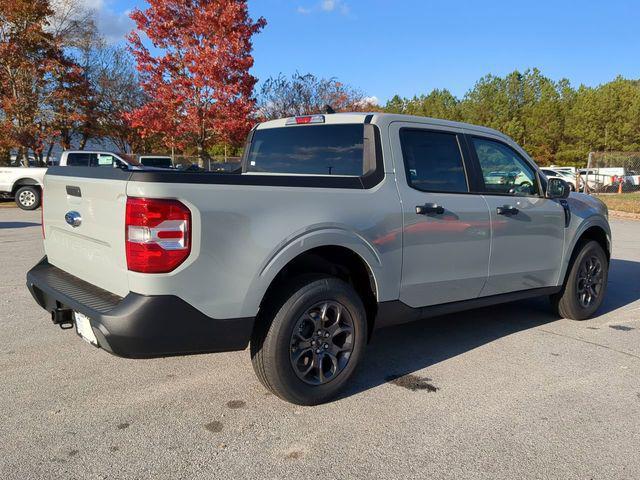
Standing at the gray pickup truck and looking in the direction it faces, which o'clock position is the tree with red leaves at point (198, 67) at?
The tree with red leaves is roughly at 10 o'clock from the gray pickup truck.

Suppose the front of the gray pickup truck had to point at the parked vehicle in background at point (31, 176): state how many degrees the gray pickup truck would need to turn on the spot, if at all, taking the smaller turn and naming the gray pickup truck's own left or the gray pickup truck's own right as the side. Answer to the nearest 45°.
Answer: approximately 90° to the gray pickup truck's own left

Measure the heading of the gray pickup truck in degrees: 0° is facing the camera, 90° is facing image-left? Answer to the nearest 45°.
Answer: approximately 225°

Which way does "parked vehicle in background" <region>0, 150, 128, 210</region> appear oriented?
to the viewer's right

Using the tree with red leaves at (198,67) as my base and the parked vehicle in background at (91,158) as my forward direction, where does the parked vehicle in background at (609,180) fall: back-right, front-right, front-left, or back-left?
back-left

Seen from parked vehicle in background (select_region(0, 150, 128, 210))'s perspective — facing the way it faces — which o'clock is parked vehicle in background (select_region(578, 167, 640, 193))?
parked vehicle in background (select_region(578, 167, 640, 193)) is roughly at 12 o'clock from parked vehicle in background (select_region(0, 150, 128, 210)).
